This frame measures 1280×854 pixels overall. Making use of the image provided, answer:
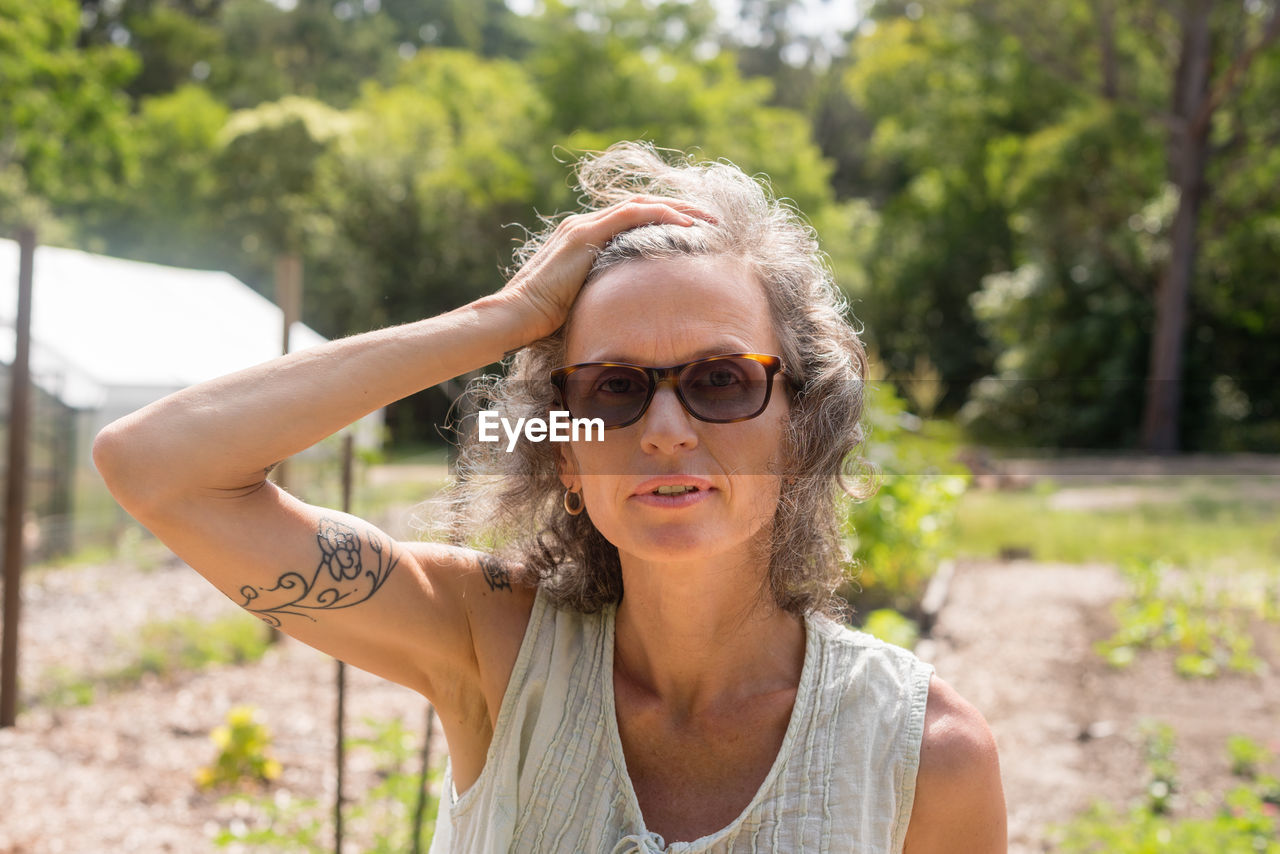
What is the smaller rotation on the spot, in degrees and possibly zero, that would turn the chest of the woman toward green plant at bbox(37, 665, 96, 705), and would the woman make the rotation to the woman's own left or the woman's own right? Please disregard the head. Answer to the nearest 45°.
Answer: approximately 135° to the woman's own right

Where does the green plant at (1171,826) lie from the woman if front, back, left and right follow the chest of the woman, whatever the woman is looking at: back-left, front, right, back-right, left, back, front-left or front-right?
back-left

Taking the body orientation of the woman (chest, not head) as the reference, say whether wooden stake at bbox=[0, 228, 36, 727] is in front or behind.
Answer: behind

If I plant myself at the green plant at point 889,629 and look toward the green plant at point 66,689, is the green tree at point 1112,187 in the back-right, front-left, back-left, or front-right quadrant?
back-right

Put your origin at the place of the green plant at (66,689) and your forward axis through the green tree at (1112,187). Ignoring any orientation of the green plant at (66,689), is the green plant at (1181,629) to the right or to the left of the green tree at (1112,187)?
right

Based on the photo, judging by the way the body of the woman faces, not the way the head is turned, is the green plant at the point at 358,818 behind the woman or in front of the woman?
behind

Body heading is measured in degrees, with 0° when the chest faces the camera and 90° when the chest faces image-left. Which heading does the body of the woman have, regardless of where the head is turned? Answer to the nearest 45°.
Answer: approximately 0°

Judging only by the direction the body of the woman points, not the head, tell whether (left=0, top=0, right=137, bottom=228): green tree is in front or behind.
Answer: behind

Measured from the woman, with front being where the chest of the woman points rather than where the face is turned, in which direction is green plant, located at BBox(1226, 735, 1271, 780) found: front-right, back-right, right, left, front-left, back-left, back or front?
back-left

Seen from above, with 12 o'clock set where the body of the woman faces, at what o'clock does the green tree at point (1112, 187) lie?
The green tree is roughly at 7 o'clock from the woman.
